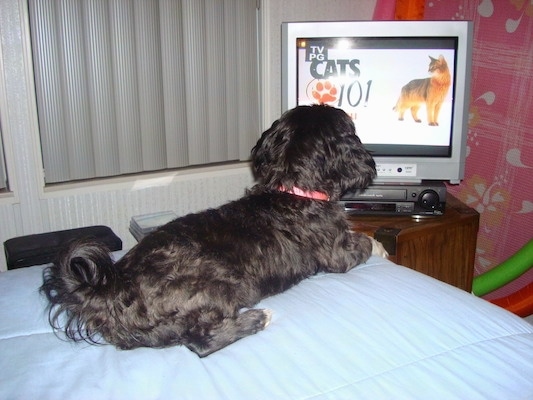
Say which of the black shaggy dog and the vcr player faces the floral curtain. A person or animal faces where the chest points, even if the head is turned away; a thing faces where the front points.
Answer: the black shaggy dog

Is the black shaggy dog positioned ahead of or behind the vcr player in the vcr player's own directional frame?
ahead

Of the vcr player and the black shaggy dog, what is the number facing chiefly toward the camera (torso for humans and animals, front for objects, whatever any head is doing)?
1

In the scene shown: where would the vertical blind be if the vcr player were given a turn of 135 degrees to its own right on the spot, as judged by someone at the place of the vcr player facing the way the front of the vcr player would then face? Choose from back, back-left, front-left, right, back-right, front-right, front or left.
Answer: front-left

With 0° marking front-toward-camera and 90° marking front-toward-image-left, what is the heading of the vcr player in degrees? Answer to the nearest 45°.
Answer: approximately 0°

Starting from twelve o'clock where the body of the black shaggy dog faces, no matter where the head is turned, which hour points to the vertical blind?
The vertical blind is roughly at 10 o'clock from the black shaggy dog.

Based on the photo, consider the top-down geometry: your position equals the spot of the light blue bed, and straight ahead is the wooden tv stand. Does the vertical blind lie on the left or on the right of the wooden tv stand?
left

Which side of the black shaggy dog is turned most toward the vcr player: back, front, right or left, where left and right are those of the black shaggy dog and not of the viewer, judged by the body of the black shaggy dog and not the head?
front

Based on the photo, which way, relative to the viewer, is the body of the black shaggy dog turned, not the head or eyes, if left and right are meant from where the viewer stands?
facing away from the viewer and to the right of the viewer

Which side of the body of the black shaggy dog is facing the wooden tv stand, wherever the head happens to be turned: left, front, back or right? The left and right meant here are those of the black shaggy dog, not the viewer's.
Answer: front
